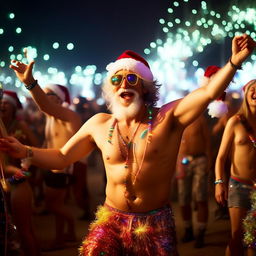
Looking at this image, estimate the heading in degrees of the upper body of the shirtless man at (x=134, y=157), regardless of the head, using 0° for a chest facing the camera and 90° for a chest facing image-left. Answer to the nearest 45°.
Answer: approximately 0°

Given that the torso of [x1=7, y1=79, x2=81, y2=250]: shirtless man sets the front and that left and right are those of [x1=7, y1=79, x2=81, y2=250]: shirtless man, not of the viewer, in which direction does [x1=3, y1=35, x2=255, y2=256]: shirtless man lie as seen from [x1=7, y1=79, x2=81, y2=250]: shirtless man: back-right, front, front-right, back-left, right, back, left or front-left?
left

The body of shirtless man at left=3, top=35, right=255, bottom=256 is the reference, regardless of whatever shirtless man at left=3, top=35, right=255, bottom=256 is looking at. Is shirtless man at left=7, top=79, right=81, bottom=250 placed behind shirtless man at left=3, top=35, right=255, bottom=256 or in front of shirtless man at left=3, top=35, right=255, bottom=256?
behind
